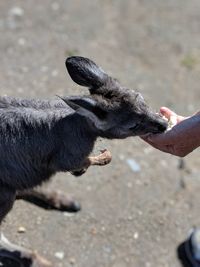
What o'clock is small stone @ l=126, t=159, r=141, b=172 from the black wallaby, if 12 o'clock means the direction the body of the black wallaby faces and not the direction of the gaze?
The small stone is roughly at 10 o'clock from the black wallaby.

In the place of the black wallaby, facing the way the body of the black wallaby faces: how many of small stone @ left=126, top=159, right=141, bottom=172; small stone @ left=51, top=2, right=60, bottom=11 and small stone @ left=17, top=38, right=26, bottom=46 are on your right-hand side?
0

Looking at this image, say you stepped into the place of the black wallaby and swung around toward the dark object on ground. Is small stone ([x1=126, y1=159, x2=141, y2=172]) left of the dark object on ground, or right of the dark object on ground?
left

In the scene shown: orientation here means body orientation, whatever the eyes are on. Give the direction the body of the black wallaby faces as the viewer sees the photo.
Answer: to the viewer's right

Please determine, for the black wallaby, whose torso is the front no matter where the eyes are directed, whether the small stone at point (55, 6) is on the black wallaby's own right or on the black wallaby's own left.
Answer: on the black wallaby's own left

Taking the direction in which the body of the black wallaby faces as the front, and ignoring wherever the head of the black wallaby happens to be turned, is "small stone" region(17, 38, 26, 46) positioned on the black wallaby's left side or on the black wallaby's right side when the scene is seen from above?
on the black wallaby's left side

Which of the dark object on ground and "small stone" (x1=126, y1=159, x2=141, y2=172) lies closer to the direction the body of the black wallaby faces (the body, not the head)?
the dark object on ground
